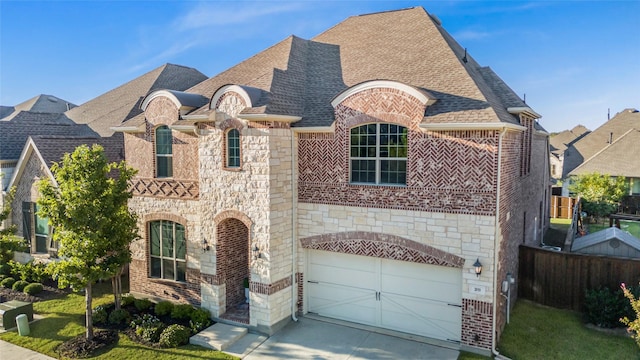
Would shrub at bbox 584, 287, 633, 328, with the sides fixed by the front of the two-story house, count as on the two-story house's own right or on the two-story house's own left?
on the two-story house's own left

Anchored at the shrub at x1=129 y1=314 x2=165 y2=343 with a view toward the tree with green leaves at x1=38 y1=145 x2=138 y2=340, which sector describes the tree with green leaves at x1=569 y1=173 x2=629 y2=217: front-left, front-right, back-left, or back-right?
back-right

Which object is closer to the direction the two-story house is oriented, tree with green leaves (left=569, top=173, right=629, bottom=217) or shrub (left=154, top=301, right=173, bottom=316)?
the shrub

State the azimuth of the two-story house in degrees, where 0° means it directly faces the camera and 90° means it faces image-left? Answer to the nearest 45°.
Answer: approximately 45°

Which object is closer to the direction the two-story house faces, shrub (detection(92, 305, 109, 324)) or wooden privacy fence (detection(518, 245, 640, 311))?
the shrub

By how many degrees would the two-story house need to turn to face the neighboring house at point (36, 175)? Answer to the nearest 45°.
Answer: approximately 45° to its right

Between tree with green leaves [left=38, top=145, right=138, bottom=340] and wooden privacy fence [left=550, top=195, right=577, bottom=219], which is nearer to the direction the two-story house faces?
the tree with green leaves

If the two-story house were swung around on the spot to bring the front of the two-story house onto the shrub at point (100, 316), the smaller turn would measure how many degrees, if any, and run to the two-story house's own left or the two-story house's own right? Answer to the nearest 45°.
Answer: approximately 45° to the two-story house's own right

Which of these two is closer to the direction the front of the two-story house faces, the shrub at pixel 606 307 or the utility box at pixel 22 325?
the utility box

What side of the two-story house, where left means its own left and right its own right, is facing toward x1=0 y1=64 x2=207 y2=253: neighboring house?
right

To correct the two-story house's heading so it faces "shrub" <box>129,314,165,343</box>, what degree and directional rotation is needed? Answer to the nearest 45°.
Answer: approximately 45° to its right

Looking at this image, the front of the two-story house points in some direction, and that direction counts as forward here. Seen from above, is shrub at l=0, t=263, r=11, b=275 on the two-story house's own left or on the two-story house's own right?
on the two-story house's own right

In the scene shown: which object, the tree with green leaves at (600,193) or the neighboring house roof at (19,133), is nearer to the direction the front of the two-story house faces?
the neighboring house roof

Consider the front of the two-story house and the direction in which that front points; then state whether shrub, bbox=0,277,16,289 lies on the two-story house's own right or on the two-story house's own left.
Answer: on the two-story house's own right

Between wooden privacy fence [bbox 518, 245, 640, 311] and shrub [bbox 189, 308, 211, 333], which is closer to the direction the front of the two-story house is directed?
the shrub
